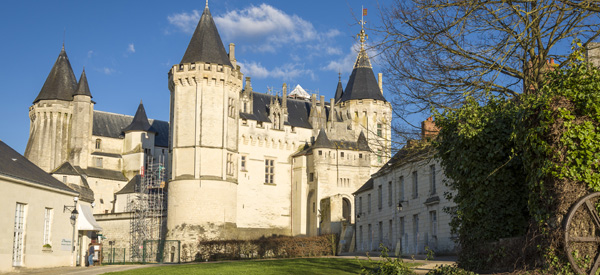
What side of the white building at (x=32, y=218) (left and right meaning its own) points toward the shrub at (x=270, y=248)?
left

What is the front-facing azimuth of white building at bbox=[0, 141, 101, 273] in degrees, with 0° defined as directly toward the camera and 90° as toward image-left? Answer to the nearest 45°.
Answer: approximately 315°

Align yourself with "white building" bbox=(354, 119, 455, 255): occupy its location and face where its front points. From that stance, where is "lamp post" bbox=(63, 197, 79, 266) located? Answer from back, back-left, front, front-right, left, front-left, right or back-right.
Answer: front

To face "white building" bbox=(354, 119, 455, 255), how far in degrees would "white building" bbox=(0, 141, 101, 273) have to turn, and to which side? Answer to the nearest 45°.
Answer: approximately 45° to its left

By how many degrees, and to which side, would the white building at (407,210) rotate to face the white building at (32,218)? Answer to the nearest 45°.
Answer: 0° — it already faces it

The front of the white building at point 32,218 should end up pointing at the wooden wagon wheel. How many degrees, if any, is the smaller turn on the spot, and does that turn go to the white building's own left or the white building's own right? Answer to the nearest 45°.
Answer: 0° — it already faces it

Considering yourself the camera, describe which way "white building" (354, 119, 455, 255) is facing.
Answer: facing the viewer and to the left of the viewer

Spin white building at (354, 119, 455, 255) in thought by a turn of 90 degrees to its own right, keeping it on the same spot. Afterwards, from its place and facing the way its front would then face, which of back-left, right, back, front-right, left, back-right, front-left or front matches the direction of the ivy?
back-left

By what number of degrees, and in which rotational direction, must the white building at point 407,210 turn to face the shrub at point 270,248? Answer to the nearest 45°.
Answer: approximately 90° to its right

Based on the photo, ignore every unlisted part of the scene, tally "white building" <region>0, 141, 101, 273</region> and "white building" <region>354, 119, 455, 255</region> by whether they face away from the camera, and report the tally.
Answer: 0

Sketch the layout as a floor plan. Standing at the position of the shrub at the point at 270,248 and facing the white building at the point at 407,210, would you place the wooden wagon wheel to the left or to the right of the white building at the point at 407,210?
right

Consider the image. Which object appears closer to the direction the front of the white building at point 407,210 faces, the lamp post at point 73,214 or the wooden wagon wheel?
the lamp post
